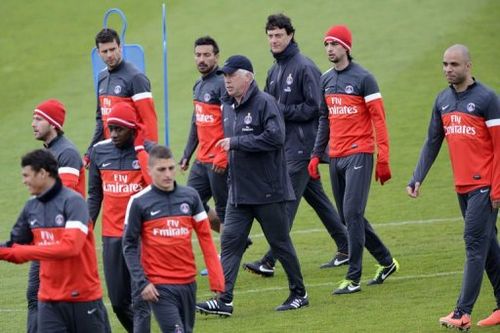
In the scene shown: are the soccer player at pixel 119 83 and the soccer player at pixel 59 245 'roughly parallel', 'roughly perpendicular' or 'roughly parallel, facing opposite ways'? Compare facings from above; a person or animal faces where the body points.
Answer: roughly parallel

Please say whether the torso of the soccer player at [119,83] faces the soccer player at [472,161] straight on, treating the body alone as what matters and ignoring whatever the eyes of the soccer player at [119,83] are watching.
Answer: no

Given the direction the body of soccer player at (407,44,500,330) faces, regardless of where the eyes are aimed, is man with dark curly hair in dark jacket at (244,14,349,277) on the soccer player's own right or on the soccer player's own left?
on the soccer player's own right

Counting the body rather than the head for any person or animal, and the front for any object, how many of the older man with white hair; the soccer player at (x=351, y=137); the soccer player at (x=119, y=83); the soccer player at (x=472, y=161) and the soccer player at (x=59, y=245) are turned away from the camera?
0

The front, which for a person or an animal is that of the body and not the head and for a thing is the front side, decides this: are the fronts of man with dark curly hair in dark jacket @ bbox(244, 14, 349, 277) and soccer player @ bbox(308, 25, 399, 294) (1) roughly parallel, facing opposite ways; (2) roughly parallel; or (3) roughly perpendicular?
roughly parallel

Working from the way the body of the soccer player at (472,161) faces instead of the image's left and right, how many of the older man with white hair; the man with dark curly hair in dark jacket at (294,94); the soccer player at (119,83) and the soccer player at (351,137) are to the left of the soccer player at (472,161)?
0

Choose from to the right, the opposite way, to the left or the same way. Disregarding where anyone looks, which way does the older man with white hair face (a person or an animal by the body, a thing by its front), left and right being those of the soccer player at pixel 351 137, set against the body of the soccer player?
the same way

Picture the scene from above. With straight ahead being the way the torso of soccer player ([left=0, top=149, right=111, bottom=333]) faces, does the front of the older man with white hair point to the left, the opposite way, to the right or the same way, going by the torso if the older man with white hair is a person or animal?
the same way

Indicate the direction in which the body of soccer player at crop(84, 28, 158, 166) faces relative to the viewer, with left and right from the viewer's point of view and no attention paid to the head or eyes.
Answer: facing the viewer and to the left of the viewer

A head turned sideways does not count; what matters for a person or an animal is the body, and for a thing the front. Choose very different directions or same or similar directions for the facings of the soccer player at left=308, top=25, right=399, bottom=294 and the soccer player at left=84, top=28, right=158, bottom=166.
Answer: same or similar directions

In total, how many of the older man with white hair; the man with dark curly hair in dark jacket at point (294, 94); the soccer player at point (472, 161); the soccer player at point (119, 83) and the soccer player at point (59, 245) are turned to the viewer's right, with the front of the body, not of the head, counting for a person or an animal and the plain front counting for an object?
0

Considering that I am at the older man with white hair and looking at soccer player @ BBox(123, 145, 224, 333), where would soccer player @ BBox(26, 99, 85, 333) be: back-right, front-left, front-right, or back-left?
front-right

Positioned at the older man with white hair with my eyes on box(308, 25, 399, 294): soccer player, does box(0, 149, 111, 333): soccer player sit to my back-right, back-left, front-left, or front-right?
back-right

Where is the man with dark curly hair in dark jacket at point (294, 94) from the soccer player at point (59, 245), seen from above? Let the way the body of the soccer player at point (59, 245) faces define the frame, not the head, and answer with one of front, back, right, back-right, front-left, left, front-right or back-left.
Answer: back

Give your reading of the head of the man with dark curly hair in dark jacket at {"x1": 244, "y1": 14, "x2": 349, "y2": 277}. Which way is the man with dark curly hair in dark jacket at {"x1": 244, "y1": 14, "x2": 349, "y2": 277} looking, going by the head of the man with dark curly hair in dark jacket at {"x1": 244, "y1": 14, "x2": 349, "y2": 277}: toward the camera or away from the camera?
toward the camera

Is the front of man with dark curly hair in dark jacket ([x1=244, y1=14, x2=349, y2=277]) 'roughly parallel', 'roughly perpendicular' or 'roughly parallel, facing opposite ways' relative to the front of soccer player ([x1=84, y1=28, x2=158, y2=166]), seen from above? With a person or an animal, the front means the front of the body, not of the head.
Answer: roughly parallel

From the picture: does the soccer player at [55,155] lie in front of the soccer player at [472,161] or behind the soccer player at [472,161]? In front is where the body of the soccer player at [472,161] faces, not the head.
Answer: in front

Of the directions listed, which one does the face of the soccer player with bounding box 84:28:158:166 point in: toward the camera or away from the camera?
toward the camera
